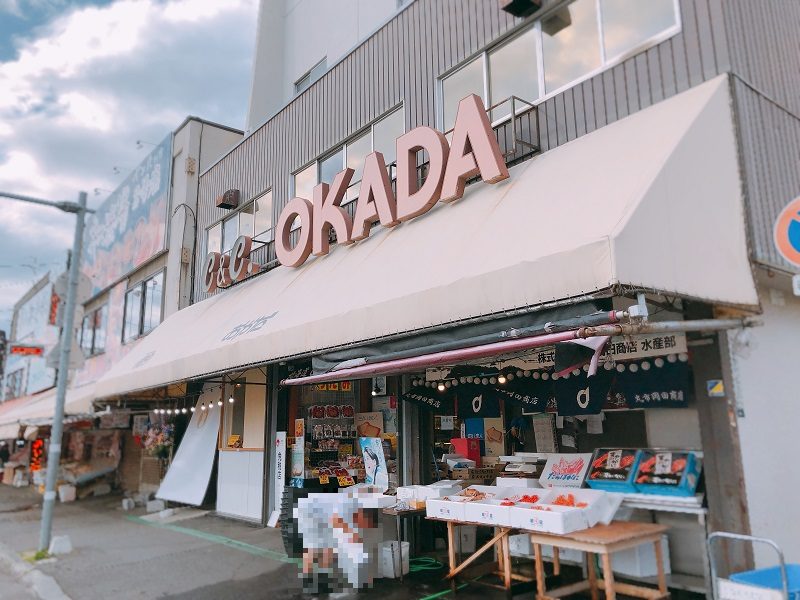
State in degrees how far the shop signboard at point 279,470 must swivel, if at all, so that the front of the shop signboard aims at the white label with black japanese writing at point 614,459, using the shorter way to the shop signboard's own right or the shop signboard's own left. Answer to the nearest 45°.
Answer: approximately 90° to the shop signboard's own left

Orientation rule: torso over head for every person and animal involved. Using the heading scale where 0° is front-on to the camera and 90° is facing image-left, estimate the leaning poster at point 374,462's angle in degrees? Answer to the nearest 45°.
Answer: approximately 45°

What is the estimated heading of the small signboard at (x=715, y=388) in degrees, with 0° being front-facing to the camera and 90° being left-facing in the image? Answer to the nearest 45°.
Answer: approximately 0°

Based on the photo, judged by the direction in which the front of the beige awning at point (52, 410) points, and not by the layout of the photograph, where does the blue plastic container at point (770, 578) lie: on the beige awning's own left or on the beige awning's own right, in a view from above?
on the beige awning's own left

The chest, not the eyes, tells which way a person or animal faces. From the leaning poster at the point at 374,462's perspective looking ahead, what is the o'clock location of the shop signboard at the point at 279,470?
The shop signboard is roughly at 3 o'clock from the leaning poster.

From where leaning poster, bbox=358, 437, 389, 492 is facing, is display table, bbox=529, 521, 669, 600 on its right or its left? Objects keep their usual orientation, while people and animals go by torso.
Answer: on its left

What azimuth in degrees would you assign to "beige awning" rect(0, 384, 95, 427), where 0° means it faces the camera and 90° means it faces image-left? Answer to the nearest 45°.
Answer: approximately 45°

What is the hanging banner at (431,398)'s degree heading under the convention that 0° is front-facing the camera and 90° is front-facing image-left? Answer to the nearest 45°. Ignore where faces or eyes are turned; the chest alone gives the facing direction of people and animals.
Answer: approximately 45°

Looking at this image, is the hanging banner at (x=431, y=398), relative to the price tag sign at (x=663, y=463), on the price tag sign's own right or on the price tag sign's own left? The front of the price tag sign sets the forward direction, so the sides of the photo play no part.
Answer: on the price tag sign's own right
